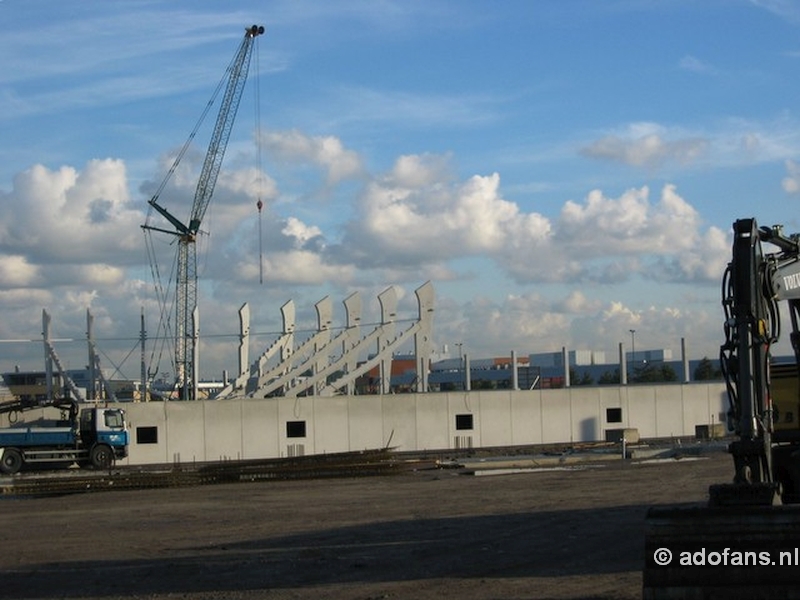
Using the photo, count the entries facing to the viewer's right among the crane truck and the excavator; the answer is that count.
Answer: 1

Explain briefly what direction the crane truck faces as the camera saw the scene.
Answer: facing to the right of the viewer

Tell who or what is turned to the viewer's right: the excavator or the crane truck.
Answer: the crane truck

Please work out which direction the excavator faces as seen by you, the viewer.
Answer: facing the viewer and to the left of the viewer

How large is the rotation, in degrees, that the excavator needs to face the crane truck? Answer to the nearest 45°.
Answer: approximately 90° to its right

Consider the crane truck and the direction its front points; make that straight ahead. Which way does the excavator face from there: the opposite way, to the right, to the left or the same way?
the opposite way

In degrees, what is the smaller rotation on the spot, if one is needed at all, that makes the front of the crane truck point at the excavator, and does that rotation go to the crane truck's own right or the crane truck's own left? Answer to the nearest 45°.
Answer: approximately 90° to the crane truck's own right
